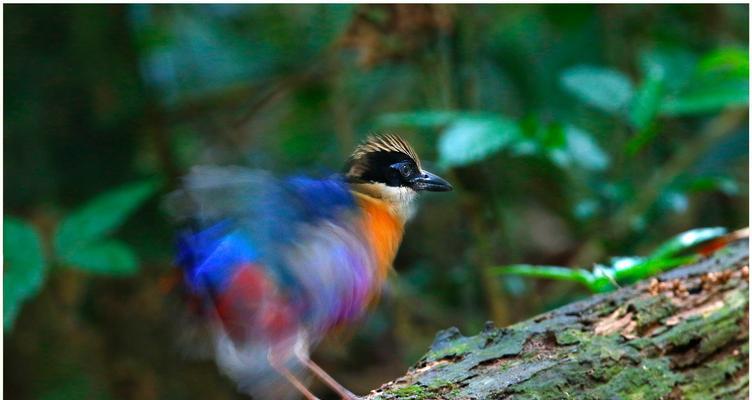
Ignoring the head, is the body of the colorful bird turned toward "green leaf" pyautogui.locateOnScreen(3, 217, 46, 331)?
no

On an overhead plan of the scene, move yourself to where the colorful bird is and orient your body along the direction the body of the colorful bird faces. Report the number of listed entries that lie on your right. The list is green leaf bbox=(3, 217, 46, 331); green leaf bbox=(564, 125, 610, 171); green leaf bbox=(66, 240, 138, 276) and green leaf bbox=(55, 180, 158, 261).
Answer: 0

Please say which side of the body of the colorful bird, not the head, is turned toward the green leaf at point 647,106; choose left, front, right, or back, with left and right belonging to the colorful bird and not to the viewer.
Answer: front

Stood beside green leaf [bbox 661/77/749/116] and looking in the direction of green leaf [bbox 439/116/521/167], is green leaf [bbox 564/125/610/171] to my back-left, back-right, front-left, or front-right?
front-right

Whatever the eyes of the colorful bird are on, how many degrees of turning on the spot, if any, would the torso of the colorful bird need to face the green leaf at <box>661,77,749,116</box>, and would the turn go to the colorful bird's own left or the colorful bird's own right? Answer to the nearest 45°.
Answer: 0° — it already faces it

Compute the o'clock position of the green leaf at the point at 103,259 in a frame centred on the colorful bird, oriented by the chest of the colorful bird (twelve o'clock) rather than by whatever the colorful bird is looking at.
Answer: The green leaf is roughly at 8 o'clock from the colorful bird.

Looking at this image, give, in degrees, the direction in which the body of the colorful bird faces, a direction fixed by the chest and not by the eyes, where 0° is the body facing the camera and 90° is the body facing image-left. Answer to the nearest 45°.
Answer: approximately 270°
